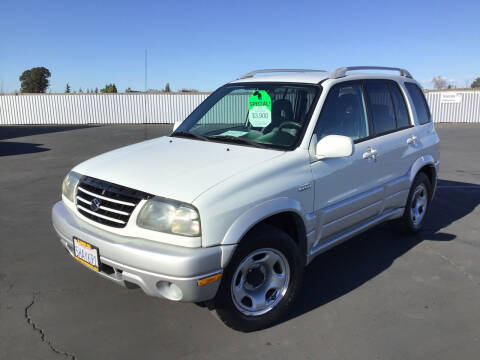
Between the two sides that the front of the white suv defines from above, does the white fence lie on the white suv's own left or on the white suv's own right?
on the white suv's own right

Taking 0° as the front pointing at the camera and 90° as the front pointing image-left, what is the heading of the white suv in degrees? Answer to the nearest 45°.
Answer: approximately 45°
